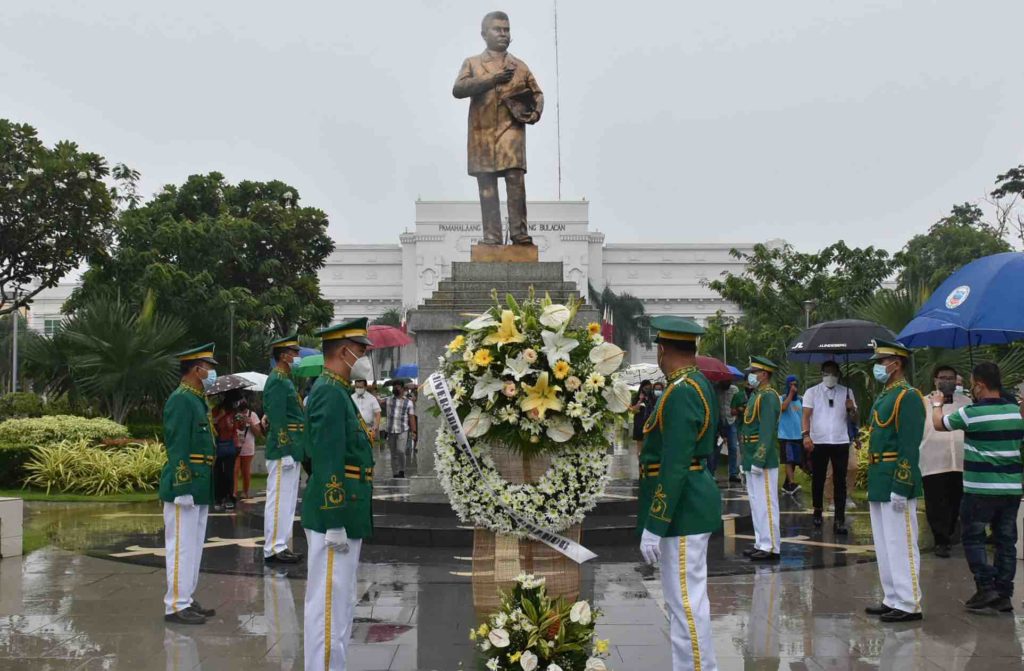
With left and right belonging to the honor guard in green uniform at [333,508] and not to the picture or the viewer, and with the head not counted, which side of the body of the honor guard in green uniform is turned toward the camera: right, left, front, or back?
right

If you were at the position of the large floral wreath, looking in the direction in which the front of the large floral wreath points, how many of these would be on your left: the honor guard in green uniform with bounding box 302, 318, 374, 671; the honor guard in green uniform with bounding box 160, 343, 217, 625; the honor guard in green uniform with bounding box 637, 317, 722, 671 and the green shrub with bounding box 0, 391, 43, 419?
1

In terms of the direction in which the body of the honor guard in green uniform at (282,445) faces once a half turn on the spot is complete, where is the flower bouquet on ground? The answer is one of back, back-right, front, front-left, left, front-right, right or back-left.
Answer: left

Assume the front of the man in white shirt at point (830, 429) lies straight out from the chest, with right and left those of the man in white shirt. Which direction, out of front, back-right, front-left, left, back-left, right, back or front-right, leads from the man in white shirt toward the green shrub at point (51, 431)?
right

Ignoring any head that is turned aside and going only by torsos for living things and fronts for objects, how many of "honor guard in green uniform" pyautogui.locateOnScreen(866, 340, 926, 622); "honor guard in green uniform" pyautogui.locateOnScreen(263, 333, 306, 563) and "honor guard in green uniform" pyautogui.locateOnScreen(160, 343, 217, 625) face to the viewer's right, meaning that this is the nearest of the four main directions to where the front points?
2

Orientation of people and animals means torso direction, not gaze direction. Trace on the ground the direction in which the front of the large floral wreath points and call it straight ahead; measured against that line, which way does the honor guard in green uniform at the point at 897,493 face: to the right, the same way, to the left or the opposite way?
to the right

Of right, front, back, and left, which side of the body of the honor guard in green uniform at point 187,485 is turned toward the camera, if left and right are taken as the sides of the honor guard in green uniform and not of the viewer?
right

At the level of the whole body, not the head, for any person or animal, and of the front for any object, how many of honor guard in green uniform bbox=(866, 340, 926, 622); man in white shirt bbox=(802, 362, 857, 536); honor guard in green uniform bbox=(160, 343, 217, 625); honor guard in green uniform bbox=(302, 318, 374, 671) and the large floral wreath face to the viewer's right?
2

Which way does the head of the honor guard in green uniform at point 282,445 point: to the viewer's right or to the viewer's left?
to the viewer's right

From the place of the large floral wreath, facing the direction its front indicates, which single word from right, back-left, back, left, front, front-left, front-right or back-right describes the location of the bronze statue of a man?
back

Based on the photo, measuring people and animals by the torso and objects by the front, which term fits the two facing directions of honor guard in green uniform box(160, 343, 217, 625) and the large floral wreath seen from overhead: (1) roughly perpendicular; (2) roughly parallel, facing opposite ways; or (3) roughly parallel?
roughly perpendicular

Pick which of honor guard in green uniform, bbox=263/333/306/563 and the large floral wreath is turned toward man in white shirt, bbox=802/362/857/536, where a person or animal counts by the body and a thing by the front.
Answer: the honor guard in green uniform

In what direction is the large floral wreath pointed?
toward the camera

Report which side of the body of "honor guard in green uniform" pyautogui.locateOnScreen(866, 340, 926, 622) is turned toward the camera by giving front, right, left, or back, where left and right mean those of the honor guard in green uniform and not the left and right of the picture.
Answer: left

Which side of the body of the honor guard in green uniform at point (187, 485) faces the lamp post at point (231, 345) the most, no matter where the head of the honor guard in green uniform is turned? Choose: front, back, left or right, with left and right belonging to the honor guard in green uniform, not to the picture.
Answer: left

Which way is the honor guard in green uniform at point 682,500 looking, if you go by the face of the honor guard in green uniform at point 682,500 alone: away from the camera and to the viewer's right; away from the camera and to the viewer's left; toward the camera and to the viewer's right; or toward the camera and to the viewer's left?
away from the camera and to the viewer's left

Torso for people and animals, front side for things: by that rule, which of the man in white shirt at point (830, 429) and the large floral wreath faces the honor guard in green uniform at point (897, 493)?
the man in white shirt
